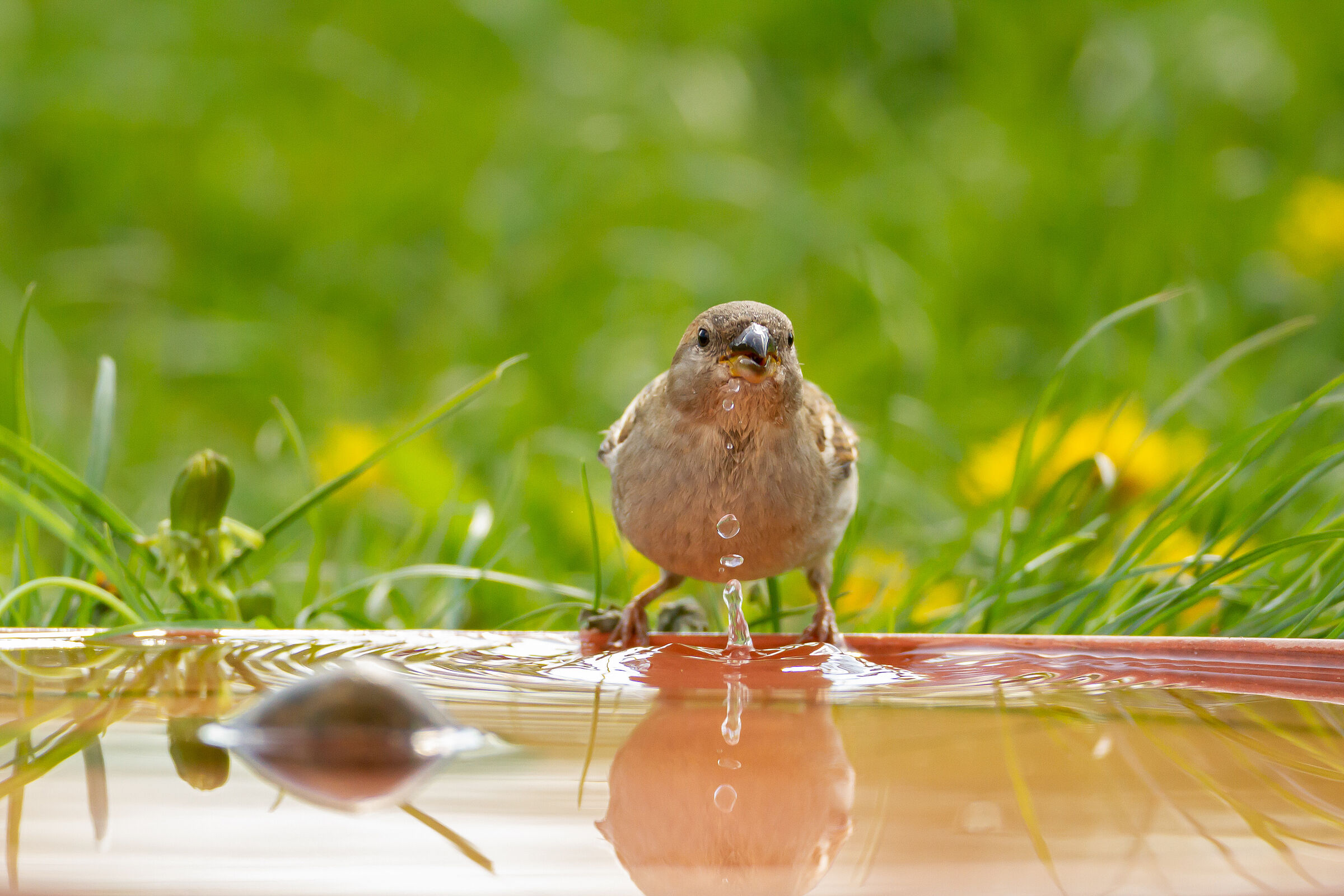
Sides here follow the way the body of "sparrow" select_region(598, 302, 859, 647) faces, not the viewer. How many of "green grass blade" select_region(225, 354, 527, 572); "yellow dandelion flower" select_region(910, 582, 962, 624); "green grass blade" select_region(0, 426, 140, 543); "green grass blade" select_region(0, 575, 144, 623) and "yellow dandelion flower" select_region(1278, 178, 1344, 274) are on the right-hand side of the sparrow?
3

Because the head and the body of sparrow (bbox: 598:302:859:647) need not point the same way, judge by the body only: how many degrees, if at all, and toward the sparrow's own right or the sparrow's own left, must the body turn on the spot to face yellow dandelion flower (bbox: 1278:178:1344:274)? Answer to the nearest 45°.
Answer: approximately 135° to the sparrow's own left

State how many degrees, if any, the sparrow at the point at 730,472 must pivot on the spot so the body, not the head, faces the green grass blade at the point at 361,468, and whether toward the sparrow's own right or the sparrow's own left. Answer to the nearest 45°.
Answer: approximately 90° to the sparrow's own right

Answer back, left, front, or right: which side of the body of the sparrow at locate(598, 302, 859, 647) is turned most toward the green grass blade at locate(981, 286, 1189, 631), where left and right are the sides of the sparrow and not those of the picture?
left

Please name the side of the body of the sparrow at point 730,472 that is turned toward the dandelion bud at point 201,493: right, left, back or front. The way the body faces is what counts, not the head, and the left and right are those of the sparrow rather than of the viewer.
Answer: right

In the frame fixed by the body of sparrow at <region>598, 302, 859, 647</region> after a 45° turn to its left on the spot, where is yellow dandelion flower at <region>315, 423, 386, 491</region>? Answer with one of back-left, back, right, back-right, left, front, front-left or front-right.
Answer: back

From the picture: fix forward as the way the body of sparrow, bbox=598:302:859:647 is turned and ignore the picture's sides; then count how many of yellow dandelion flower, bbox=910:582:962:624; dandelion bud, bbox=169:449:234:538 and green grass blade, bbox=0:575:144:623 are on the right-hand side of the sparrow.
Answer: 2

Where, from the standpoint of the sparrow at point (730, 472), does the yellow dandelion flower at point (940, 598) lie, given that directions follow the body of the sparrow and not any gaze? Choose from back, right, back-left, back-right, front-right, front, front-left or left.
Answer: back-left

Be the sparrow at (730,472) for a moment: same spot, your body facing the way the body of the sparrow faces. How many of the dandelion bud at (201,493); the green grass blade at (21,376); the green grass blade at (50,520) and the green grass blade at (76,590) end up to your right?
4

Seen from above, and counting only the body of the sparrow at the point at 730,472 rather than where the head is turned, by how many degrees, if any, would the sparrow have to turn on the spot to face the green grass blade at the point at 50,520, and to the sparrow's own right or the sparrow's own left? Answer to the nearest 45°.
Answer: approximately 90° to the sparrow's own right

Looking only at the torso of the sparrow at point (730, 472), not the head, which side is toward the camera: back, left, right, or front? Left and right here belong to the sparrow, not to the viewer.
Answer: front

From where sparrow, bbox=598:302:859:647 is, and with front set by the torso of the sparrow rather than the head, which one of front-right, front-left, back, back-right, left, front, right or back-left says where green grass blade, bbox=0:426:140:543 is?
right
